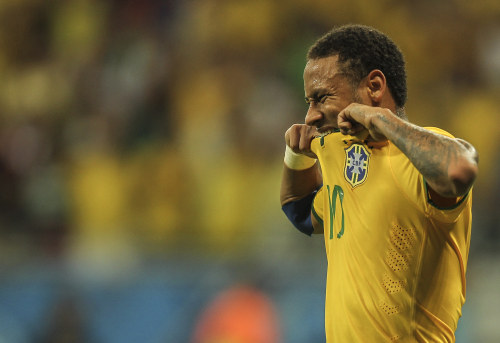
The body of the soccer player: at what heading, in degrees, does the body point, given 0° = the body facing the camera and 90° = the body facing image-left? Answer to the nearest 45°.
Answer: approximately 45°

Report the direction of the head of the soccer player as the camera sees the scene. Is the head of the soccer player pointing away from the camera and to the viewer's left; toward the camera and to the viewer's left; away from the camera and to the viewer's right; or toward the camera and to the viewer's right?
toward the camera and to the viewer's left
